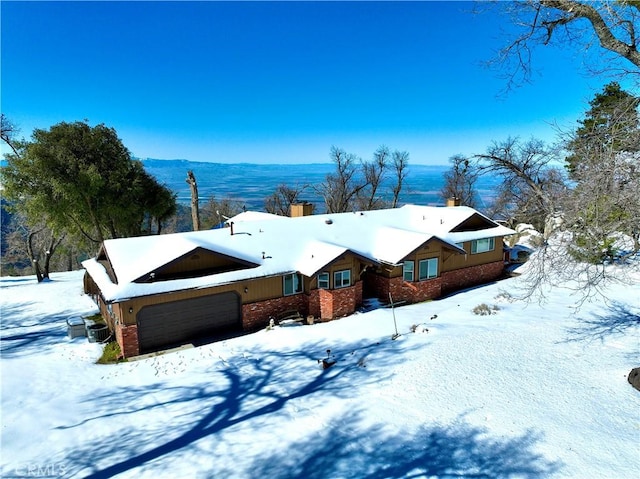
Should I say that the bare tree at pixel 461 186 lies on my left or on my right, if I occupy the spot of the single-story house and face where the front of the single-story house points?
on my left

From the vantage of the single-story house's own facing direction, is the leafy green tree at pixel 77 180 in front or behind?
behind

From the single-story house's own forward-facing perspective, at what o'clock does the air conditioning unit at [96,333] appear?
The air conditioning unit is roughly at 4 o'clock from the single-story house.

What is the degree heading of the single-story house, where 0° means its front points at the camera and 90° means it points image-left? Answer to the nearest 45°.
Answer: approximately 315°

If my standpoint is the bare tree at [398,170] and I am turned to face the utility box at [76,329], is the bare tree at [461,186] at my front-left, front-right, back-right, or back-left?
back-left

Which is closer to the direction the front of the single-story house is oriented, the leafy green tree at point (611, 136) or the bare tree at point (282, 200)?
the leafy green tree
